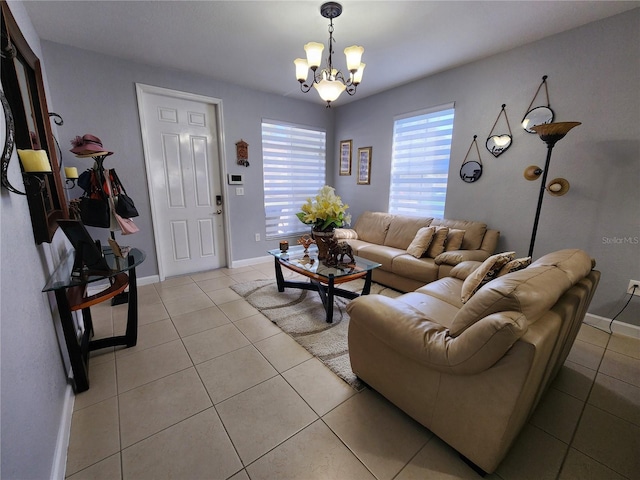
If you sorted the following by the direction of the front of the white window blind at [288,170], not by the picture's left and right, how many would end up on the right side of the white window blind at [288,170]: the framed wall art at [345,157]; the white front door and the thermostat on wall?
2

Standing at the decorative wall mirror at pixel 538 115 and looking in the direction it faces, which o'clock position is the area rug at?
The area rug is roughly at 12 o'clock from the decorative wall mirror.

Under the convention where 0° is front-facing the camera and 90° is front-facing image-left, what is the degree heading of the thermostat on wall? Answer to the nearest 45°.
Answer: approximately 0°

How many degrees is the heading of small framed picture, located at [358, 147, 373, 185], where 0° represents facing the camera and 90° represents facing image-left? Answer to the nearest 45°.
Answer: approximately 45°

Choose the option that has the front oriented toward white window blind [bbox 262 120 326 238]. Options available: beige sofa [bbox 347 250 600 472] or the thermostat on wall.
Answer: the beige sofa

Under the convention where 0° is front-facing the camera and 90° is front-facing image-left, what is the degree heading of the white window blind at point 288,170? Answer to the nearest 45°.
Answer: approximately 315°

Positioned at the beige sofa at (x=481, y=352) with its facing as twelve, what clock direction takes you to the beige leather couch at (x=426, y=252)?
The beige leather couch is roughly at 1 o'clock from the beige sofa.

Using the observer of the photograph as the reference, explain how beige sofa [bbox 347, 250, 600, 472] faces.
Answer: facing away from the viewer and to the left of the viewer

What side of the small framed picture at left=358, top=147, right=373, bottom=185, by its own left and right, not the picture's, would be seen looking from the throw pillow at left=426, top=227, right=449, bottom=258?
left

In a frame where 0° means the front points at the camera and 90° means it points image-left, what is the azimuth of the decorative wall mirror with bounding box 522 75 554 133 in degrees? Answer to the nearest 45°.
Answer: approximately 45°
